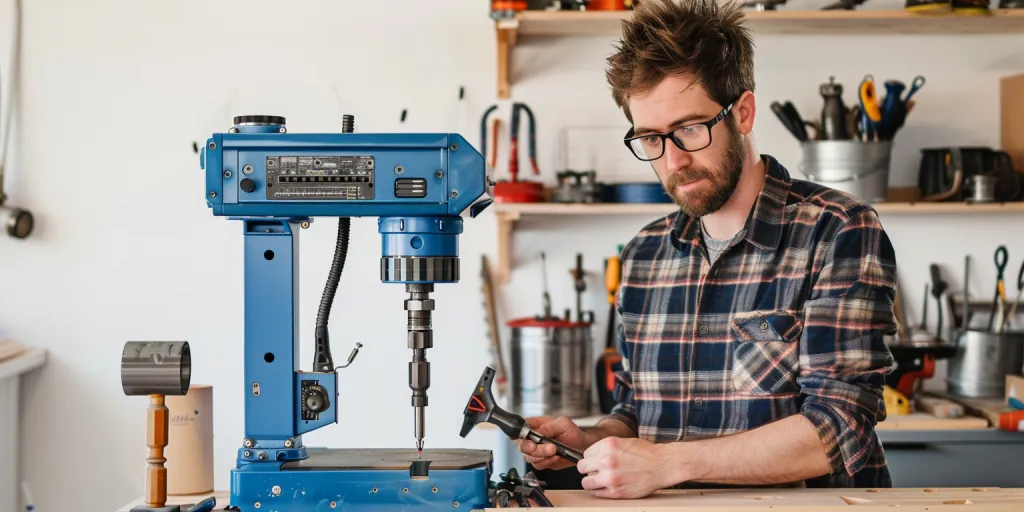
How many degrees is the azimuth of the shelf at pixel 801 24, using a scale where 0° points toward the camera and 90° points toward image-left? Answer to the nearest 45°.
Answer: approximately 0°

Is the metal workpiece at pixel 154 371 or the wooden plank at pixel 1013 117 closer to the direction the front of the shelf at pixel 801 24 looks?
the metal workpiece

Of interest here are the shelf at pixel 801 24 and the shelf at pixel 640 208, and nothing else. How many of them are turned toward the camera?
2

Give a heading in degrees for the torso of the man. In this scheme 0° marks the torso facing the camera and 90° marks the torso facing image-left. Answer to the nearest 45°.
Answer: approximately 45°

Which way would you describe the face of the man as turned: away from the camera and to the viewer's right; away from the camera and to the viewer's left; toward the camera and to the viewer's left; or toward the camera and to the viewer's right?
toward the camera and to the viewer's left

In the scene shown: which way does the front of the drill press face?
to the viewer's right
